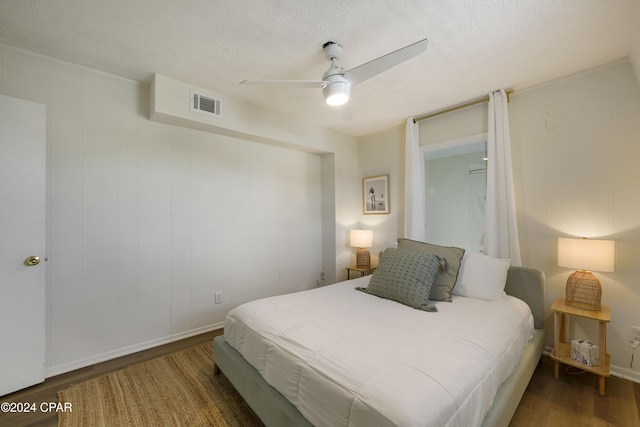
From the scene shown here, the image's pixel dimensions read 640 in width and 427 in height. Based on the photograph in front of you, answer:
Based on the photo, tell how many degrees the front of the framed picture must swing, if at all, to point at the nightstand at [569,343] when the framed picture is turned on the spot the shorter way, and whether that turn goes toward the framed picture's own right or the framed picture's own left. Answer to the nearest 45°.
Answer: approximately 90° to the framed picture's own left

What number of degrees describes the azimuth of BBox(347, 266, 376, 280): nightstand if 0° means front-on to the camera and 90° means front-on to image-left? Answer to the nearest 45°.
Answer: approximately 45°

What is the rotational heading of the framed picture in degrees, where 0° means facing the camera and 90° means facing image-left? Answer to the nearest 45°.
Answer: approximately 45°

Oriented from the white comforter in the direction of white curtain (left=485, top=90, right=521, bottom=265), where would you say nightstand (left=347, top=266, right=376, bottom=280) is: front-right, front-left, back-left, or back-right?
front-left

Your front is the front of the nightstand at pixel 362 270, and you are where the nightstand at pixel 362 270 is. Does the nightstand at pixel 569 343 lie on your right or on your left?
on your left

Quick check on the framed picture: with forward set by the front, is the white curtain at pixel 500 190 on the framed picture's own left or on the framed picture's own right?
on the framed picture's own left

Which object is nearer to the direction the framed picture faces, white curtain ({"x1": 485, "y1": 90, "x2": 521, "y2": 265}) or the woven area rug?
the woven area rug

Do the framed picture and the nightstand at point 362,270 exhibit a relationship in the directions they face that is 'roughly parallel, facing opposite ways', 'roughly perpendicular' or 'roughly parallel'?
roughly parallel

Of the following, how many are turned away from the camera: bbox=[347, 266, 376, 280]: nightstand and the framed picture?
0

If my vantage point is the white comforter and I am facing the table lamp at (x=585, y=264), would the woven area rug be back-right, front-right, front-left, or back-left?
back-left

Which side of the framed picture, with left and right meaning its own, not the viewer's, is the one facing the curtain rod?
left
